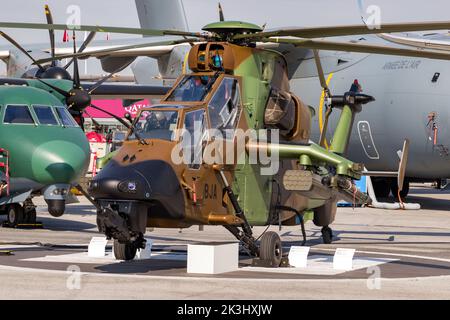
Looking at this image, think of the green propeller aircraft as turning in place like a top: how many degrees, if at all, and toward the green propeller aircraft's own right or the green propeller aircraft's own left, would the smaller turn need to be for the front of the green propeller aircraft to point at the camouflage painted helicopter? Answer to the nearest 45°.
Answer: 0° — it already faces it

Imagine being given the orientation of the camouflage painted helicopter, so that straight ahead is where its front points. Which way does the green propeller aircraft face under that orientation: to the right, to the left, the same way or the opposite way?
to the left

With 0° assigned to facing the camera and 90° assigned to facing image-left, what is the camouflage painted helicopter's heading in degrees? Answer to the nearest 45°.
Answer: approximately 45°

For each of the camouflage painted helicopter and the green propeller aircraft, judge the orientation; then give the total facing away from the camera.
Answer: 0

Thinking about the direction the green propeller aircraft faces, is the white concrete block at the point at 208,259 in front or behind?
in front

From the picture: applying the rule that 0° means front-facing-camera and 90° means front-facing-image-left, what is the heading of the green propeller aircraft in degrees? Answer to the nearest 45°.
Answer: approximately 315°

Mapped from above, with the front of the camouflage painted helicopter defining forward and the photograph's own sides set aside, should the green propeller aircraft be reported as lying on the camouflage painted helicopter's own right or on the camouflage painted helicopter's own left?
on the camouflage painted helicopter's own right
